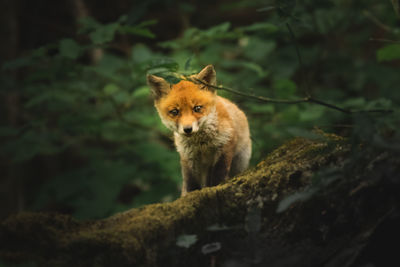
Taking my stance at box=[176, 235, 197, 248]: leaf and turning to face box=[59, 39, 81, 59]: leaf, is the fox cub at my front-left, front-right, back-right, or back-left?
front-right

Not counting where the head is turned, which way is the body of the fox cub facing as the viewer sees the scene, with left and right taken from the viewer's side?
facing the viewer and to the left of the viewer

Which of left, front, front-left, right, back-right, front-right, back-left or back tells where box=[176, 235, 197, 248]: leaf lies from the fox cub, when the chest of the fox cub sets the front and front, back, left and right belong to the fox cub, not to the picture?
front-left

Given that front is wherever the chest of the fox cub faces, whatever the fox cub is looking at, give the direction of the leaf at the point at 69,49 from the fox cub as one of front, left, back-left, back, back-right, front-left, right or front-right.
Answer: back-right
